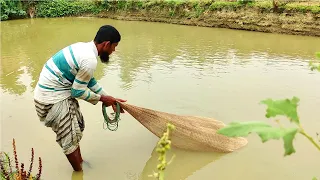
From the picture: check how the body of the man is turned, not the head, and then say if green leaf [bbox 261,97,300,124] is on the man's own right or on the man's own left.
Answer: on the man's own right

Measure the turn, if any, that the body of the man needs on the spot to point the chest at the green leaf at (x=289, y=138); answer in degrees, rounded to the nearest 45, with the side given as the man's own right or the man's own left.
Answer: approximately 90° to the man's own right

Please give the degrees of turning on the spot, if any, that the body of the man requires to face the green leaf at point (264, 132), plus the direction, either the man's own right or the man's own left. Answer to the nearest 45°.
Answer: approximately 90° to the man's own right

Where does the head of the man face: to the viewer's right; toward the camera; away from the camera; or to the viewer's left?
to the viewer's right

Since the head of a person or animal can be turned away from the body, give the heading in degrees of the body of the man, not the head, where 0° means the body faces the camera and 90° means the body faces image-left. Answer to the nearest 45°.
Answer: approximately 270°
